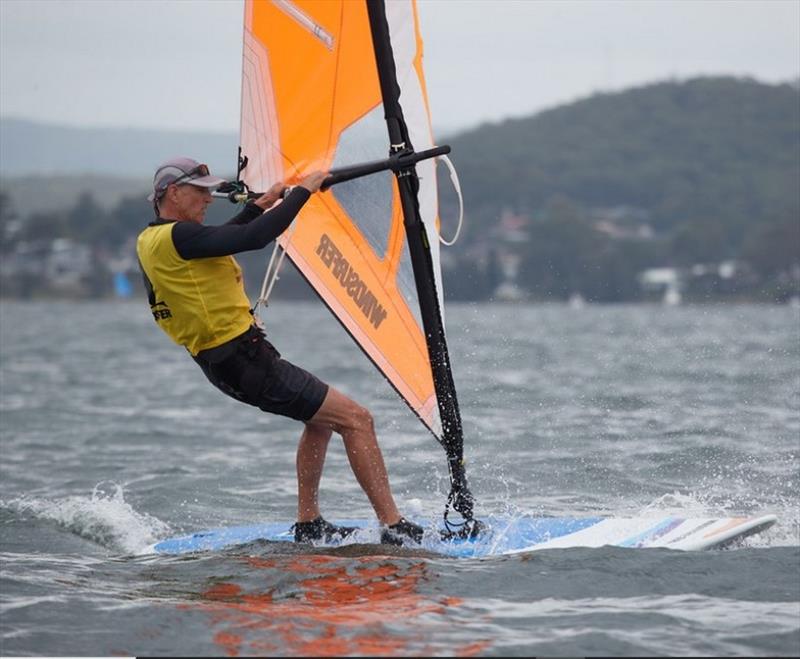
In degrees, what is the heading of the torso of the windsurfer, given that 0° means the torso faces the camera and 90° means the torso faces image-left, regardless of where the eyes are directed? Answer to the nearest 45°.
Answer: approximately 270°

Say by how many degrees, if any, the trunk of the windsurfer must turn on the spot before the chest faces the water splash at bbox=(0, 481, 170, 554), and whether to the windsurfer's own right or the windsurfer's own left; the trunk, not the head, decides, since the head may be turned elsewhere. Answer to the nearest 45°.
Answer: approximately 135° to the windsurfer's own left
